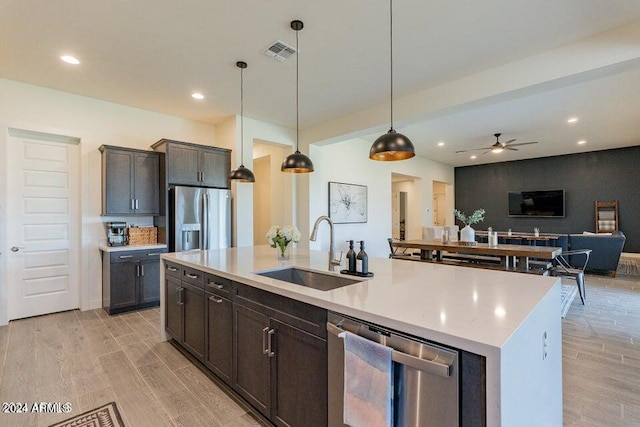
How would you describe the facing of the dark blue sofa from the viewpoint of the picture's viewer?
facing away from the viewer

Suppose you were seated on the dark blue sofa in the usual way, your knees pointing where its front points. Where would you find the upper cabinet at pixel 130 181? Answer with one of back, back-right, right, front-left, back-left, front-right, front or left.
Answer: back-left

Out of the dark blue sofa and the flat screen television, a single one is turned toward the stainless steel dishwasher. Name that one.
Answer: the flat screen television

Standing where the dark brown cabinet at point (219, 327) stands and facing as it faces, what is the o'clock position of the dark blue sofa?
The dark blue sofa is roughly at 7 o'clock from the dark brown cabinet.

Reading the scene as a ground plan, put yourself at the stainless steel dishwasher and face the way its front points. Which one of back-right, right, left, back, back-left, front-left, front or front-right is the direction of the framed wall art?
back-right

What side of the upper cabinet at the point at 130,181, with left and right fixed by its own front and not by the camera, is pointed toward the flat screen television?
left

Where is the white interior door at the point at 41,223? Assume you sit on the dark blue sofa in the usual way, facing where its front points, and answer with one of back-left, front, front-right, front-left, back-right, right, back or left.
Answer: back-left

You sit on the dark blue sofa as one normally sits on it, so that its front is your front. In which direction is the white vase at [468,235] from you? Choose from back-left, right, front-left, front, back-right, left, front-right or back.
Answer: back-left

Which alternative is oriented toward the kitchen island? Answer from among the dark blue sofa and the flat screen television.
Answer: the flat screen television

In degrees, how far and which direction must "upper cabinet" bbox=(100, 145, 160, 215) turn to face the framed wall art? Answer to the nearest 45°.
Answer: approximately 90° to its left

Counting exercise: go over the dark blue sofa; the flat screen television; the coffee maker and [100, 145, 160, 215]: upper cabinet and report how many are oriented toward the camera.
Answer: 3

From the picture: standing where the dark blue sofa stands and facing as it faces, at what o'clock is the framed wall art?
The framed wall art is roughly at 8 o'clock from the dark blue sofa.

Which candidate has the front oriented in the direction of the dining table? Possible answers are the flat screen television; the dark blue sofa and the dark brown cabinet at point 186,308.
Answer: the flat screen television
